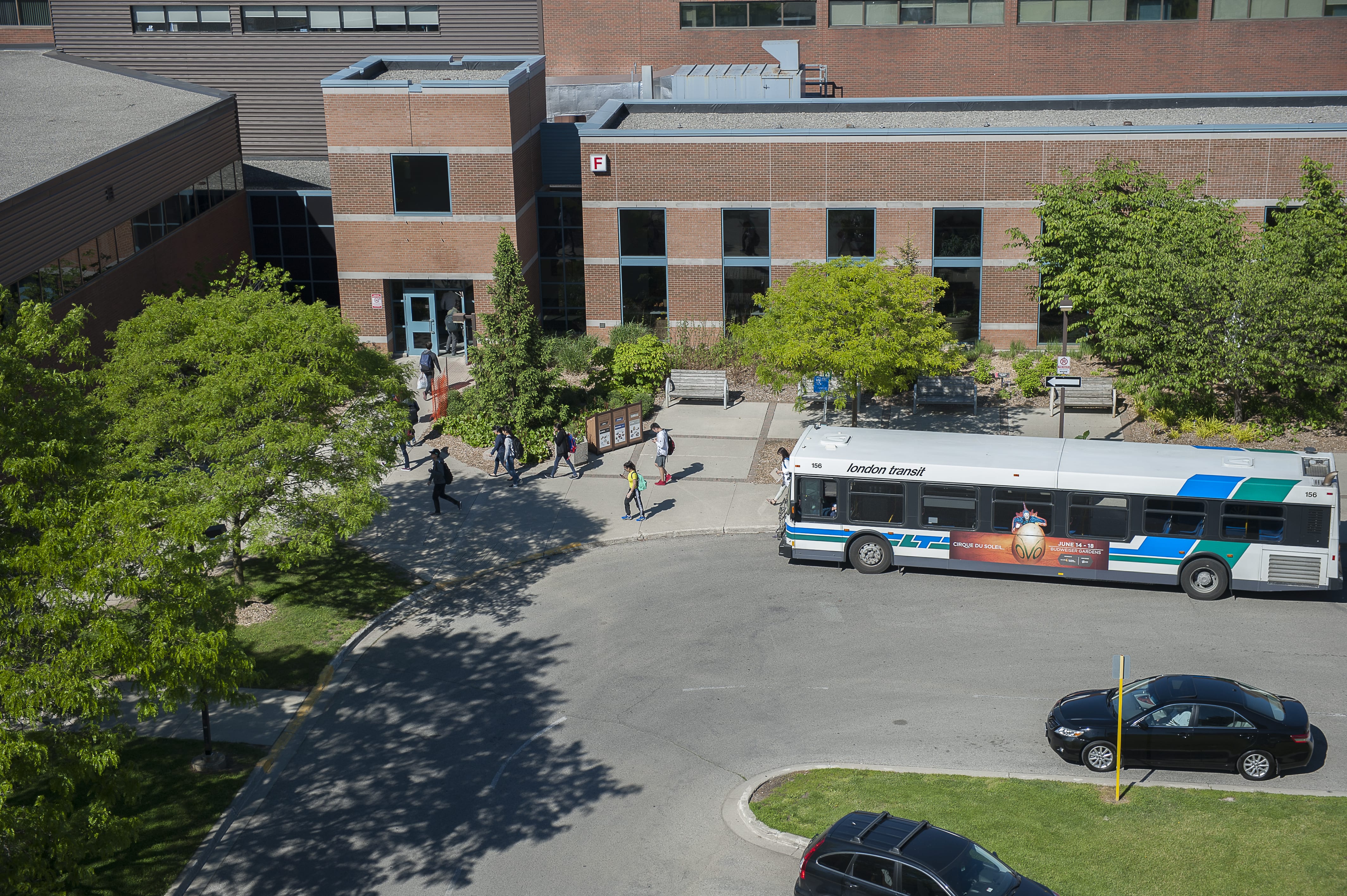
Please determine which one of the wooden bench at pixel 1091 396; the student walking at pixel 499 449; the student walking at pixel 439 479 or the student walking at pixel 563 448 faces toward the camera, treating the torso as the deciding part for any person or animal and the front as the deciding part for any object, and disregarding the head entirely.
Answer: the wooden bench

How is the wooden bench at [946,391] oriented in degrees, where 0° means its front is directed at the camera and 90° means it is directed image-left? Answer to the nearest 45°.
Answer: approximately 0°

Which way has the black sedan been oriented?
to the viewer's left

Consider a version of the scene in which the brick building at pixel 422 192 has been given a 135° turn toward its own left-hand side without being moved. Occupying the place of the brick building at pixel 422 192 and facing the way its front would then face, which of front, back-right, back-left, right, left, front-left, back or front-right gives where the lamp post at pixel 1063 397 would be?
right

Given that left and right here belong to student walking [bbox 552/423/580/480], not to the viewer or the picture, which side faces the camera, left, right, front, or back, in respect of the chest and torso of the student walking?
left

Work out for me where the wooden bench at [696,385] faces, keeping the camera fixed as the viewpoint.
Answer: facing the viewer

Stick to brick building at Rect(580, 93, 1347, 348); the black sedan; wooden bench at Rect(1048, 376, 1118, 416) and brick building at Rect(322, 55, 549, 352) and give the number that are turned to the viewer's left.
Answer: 1

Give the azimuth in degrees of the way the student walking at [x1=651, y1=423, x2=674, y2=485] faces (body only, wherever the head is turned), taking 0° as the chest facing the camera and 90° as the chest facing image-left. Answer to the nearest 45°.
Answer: approximately 90°

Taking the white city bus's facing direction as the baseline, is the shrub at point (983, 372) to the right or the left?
on its right

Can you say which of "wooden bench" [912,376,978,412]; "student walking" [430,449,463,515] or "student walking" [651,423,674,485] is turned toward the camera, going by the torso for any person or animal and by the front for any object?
the wooden bench

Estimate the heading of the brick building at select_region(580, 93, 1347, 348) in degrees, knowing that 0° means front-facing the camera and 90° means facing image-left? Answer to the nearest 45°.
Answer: approximately 0°
